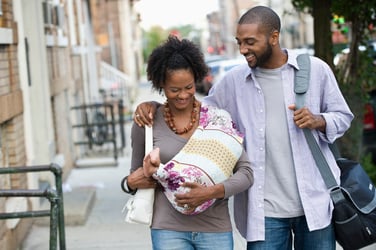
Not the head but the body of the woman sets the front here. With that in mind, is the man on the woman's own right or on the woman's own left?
on the woman's own left

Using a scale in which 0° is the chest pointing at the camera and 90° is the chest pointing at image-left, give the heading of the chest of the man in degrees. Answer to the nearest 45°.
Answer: approximately 0°

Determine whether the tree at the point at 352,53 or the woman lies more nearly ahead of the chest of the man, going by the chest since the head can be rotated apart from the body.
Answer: the woman

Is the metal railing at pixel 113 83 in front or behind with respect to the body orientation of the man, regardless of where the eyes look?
behind

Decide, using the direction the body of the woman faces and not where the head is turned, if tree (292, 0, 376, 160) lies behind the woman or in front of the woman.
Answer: behind

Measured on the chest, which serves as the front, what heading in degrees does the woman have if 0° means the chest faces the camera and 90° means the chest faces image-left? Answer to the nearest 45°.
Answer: approximately 0°

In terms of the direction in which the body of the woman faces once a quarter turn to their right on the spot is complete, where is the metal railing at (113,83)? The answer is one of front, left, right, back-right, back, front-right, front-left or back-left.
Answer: right

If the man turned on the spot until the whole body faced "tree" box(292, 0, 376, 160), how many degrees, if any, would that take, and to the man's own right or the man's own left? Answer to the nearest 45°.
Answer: approximately 180°

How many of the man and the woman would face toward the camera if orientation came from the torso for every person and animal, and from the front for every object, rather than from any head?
2

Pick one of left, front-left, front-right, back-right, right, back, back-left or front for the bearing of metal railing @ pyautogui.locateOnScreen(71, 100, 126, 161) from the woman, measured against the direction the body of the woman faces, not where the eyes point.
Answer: back
